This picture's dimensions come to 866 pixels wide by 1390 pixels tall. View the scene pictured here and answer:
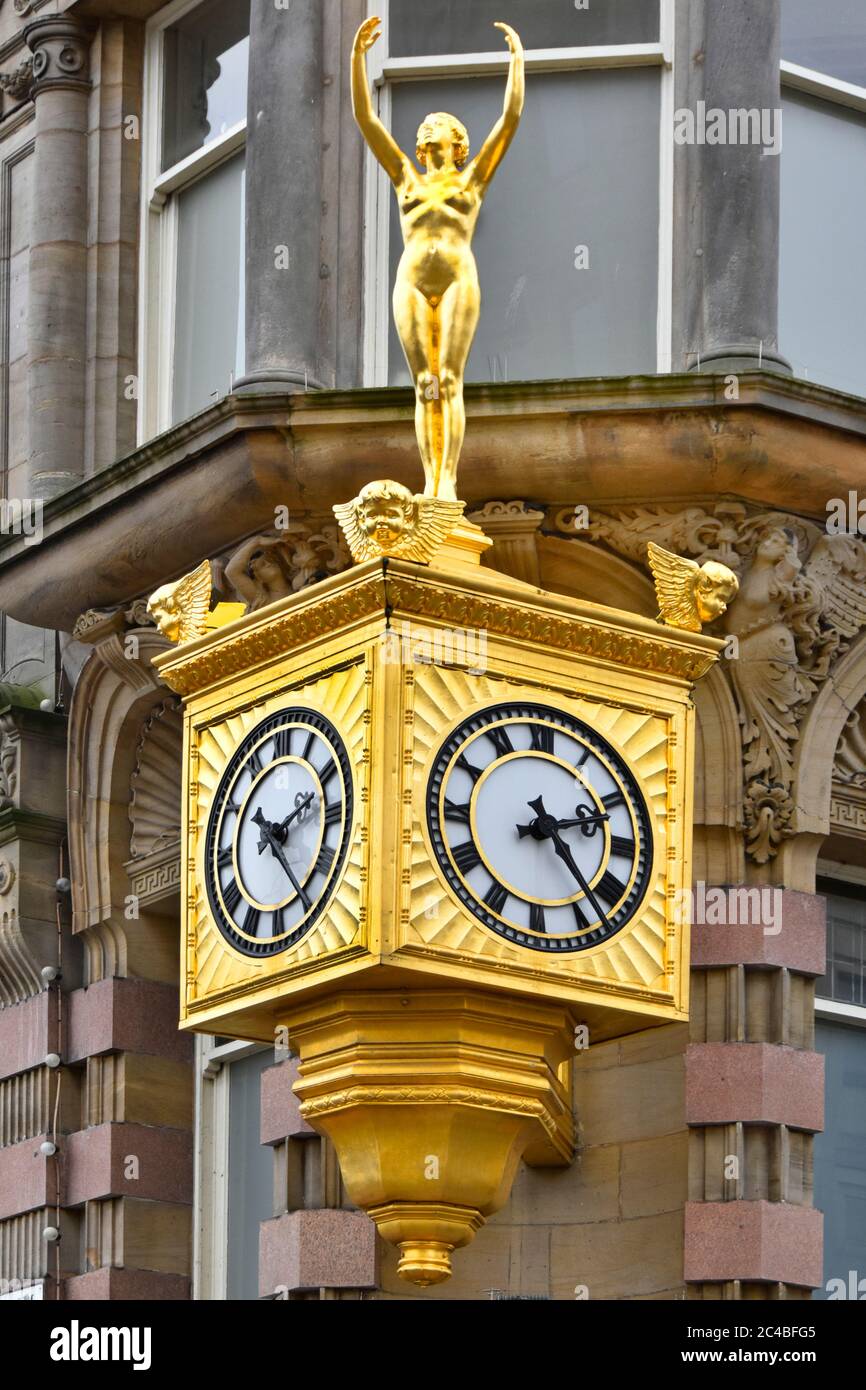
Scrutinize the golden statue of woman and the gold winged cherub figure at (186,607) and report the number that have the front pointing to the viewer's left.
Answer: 1

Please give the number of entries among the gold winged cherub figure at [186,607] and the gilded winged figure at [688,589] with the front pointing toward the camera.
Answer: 0

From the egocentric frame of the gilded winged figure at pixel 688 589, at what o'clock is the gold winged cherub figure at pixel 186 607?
the gold winged cherub figure at pixel 186 607 is roughly at 6 o'clock from the gilded winged figure at pixel 688 589.

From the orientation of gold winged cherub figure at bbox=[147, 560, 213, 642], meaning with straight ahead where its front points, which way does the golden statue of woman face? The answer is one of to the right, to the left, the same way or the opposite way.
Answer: to the left

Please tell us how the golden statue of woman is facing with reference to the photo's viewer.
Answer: facing the viewer

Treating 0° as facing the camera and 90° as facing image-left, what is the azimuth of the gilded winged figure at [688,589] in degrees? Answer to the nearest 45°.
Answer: approximately 270°

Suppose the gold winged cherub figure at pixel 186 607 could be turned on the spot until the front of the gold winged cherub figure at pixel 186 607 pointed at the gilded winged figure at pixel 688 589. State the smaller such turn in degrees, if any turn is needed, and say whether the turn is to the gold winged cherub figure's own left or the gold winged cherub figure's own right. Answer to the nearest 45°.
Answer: approximately 180°

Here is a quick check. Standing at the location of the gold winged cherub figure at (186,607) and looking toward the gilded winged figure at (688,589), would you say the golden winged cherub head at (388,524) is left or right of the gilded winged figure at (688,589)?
right

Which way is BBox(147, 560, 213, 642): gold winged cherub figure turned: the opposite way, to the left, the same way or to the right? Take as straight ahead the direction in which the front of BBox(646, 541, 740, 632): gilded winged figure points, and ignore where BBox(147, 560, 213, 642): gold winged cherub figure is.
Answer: the opposite way

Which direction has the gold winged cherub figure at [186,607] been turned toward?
to the viewer's left
